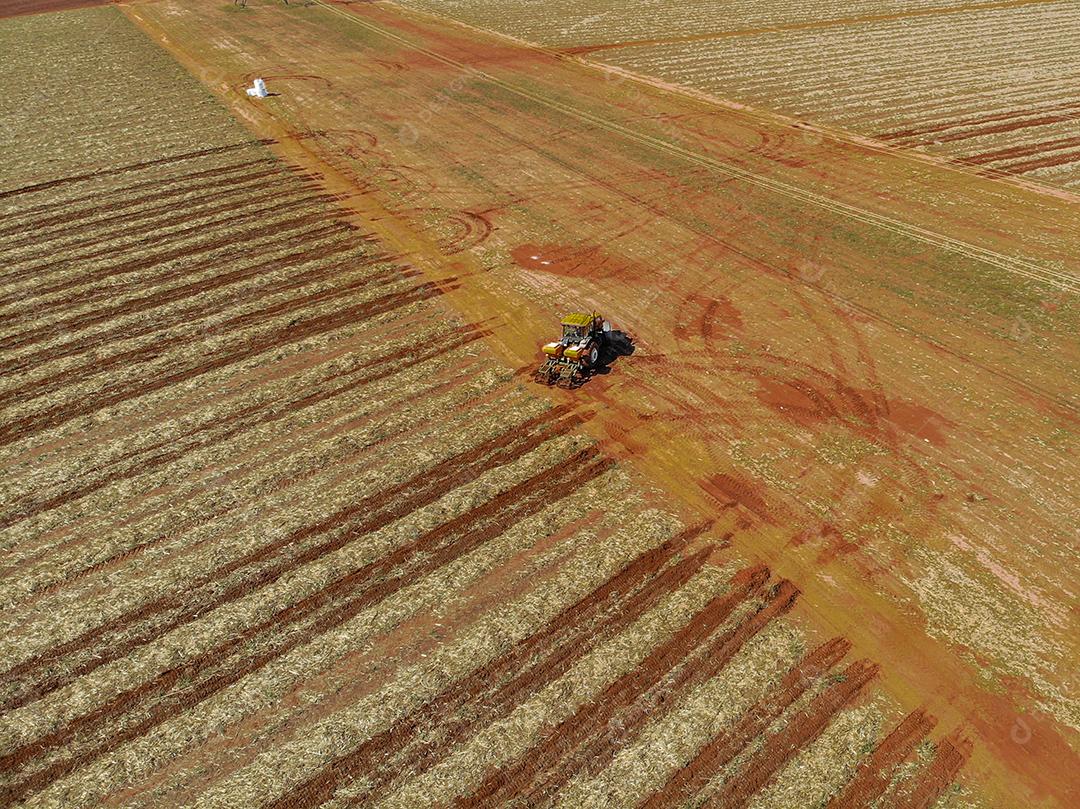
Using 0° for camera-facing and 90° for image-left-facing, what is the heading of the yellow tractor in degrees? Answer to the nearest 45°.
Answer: approximately 225°
